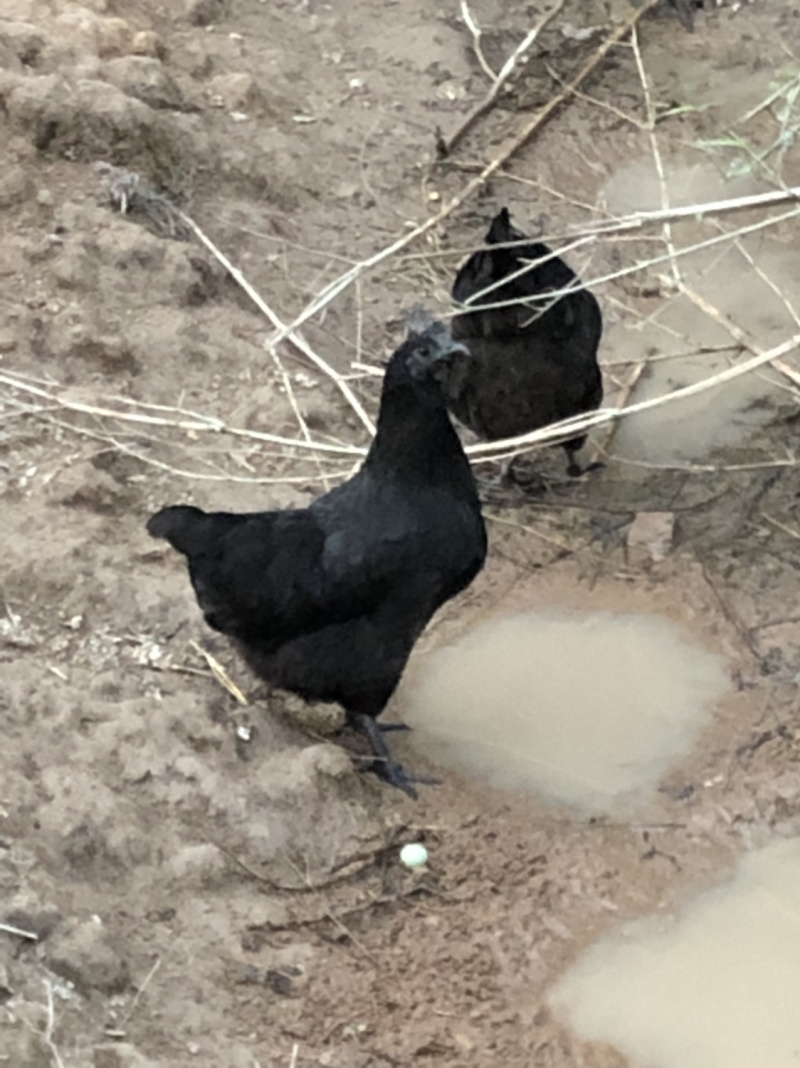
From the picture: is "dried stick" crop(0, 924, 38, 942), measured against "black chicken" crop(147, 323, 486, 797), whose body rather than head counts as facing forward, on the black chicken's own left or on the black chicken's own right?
on the black chicken's own right

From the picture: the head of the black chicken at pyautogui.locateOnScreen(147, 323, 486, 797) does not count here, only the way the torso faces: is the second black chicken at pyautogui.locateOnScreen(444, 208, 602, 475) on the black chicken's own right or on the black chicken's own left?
on the black chicken's own left

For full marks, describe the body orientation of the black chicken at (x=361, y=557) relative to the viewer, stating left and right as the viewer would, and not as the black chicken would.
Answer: facing to the right of the viewer

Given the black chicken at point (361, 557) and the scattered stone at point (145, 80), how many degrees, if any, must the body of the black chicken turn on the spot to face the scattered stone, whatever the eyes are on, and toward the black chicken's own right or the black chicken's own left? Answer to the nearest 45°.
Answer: approximately 90° to the black chicken's own left

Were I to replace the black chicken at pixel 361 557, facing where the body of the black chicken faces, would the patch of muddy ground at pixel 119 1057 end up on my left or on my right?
on my right

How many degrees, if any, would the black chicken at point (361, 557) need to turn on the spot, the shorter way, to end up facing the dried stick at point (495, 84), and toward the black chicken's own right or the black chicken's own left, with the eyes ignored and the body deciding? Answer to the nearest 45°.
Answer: approximately 90° to the black chicken's own left

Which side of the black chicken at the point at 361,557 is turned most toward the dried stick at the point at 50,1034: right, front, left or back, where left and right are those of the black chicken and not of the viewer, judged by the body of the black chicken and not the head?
right

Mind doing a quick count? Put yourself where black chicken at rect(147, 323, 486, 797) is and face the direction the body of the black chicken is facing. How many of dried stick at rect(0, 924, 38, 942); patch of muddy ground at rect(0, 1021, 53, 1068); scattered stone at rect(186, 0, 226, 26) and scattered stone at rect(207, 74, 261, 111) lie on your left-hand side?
2

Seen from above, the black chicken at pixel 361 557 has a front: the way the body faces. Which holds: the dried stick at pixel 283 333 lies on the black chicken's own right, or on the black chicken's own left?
on the black chicken's own left

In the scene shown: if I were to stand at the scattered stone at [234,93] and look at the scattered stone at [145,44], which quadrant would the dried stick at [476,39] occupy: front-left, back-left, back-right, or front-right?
back-right

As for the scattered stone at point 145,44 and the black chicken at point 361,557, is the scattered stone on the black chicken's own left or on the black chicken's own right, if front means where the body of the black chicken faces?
on the black chicken's own left

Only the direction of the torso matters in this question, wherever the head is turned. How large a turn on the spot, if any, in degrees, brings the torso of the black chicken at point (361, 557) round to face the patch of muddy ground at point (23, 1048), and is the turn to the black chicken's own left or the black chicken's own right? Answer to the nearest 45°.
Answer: approximately 90° to the black chicken's own right

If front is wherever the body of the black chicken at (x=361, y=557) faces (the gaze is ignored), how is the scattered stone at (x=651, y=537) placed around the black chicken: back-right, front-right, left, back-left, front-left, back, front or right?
front-left
